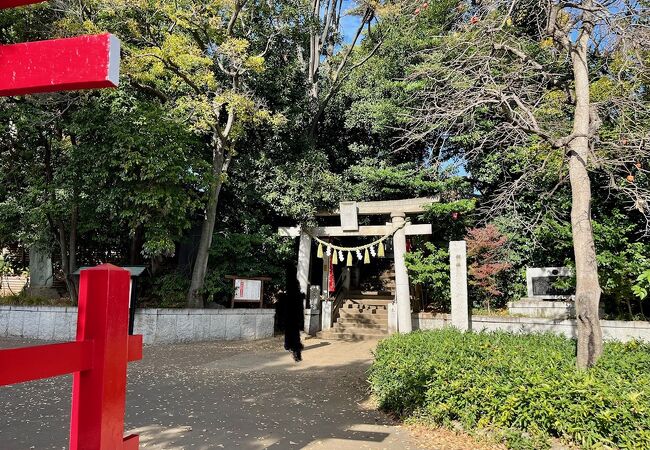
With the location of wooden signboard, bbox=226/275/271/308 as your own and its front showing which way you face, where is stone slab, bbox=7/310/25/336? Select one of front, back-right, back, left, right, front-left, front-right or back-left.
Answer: right

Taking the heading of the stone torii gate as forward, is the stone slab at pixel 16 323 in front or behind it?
in front

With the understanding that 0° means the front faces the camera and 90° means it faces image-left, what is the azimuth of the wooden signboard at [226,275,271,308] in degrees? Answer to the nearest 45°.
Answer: approximately 0°

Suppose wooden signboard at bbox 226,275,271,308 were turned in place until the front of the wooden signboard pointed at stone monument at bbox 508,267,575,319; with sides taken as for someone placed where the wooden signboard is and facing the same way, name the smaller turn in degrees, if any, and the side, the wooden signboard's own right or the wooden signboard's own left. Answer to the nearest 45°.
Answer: approximately 90° to the wooden signboard's own left

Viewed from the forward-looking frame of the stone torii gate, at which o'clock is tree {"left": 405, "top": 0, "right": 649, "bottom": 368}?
The tree is roughly at 10 o'clock from the stone torii gate.

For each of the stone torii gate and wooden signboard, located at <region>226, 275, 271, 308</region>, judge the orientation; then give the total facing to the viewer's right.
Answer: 0

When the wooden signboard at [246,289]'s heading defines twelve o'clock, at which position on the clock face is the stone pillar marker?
The stone pillar marker is roughly at 10 o'clock from the wooden signboard.

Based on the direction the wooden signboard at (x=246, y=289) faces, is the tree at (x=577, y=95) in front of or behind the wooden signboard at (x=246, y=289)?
in front

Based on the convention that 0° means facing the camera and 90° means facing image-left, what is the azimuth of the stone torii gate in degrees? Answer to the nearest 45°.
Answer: approximately 45°

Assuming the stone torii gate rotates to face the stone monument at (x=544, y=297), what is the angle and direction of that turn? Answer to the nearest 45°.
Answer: approximately 135° to its left

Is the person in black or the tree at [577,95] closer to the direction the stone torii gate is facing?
the person in black

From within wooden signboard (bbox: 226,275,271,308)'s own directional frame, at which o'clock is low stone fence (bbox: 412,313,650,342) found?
The low stone fence is roughly at 10 o'clock from the wooden signboard.

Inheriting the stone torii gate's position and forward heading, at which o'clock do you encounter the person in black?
The person in black is roughly at 12 o'clock from the stone torii gate.

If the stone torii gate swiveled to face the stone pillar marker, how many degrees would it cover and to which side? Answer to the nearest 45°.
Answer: approximately 90° to its left
